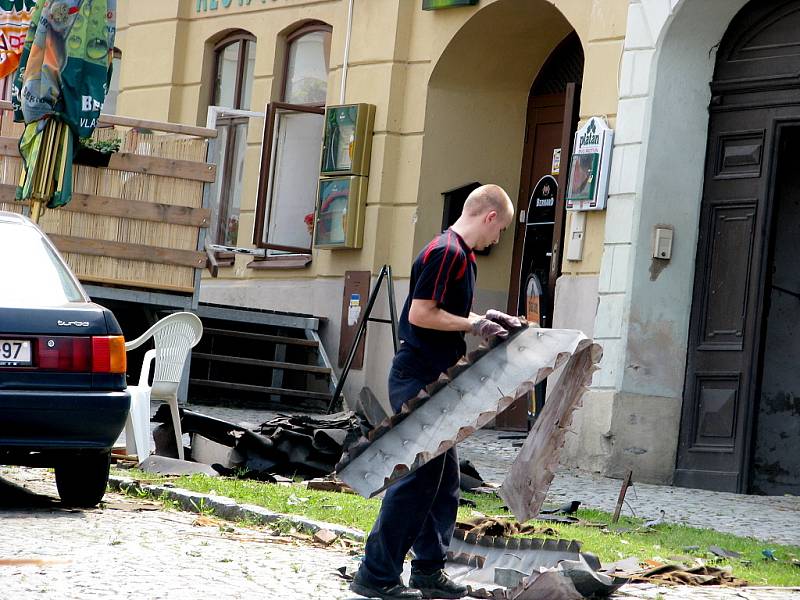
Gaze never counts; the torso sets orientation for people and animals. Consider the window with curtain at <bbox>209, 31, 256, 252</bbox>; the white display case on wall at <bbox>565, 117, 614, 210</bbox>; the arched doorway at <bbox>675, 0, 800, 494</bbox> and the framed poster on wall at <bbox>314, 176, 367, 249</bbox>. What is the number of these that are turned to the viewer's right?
0

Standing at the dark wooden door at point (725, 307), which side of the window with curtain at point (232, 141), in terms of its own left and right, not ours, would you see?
left

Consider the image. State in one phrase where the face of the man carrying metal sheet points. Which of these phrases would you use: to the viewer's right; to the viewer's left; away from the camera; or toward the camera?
to the viewer's right

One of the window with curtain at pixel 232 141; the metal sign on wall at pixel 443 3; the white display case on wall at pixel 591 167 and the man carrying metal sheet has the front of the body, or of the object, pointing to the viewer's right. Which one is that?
the man carrying metal sheet

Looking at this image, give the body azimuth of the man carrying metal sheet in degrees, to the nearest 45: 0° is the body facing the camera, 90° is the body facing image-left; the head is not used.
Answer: approximately 270°

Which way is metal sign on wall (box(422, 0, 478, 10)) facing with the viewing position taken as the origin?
facing the viewer and to the left of the viewer

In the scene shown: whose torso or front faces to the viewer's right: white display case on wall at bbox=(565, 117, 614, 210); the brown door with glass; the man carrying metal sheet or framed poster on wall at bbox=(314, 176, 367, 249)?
the man carrying metal sheet

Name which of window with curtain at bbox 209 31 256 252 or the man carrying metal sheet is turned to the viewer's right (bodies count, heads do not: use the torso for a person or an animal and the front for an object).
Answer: the man carrying metal sheet

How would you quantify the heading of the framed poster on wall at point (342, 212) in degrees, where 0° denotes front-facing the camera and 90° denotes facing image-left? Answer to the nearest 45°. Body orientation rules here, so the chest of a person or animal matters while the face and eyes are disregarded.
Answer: approximately 45°
